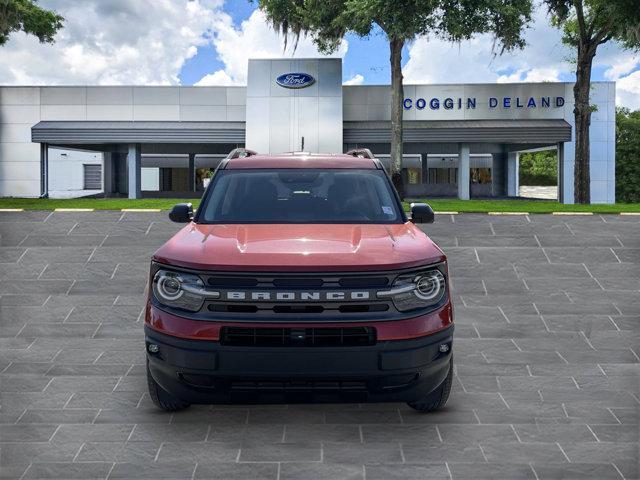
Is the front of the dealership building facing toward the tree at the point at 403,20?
yes

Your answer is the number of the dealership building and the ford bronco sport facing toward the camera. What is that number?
2

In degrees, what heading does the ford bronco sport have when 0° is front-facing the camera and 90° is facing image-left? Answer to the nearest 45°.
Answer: approximately 0°

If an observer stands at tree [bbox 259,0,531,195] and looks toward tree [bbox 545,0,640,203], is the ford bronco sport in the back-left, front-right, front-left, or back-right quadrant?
back-right

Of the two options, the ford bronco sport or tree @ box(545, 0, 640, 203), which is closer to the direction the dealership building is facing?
the ford bronco sport

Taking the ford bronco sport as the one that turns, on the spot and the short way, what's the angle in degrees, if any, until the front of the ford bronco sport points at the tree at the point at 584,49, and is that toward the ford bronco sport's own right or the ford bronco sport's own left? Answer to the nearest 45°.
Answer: approximately 135° to the ford bronco sport's own left

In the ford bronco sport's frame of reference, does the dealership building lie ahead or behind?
behind

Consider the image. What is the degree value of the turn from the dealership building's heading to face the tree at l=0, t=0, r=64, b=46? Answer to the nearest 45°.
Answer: approximately 45° to its right

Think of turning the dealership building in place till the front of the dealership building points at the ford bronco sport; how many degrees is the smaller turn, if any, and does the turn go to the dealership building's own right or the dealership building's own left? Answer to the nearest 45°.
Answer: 0° — it already faces it

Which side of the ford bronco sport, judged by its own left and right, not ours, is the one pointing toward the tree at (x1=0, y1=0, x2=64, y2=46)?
back

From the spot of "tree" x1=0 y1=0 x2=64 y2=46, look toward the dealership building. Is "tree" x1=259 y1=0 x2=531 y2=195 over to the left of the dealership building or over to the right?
right
